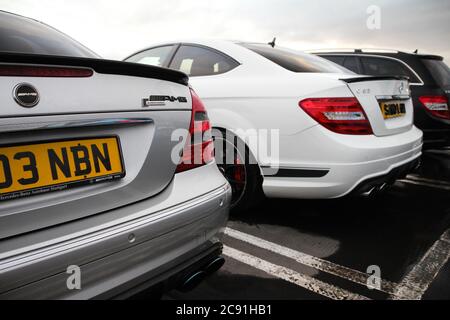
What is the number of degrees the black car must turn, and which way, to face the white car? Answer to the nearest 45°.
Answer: approximately 135° to its left

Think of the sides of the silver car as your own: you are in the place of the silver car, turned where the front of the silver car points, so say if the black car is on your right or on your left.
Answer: on your right

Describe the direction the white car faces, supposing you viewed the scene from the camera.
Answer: facing away from the viewer and to the left of the viewer

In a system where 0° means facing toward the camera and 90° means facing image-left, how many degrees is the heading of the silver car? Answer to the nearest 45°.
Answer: approximately 135°

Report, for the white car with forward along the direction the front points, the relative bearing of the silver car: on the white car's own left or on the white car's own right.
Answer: on the white car's own left

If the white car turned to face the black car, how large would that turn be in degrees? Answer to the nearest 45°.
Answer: approximately 90° to its right

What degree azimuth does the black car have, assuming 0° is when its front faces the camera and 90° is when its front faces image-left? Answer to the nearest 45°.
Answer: approximately 135°

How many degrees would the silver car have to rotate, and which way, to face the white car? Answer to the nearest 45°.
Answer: approximately 90° to its right
